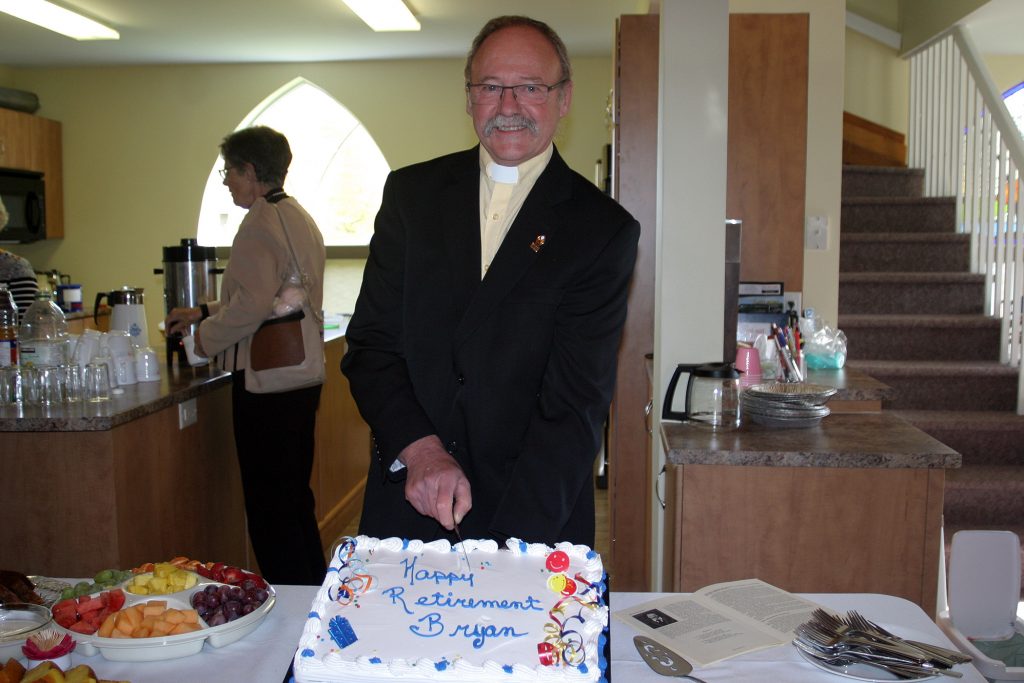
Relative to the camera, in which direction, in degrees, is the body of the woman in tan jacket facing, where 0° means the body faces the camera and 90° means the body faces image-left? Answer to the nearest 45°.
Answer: approximately 90°

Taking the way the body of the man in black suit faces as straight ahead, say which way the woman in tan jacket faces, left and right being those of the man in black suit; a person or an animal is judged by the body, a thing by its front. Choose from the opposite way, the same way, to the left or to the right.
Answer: to the right

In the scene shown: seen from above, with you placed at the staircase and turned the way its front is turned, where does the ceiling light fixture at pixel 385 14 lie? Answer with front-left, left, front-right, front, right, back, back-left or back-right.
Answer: right

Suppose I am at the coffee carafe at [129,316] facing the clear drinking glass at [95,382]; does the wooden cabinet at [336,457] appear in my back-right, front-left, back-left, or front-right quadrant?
back-left

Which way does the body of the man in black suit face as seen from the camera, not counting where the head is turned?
toward the camera

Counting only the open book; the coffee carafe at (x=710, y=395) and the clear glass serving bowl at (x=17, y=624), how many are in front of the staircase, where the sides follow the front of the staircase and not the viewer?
3

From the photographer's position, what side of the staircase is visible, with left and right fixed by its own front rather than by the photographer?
front

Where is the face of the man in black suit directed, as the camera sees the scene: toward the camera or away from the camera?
toward the camera

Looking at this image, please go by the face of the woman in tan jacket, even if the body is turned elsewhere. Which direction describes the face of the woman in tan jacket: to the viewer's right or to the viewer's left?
to the viewer's left

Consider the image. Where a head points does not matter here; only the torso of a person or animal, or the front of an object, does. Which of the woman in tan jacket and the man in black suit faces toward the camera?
the man in black suit
